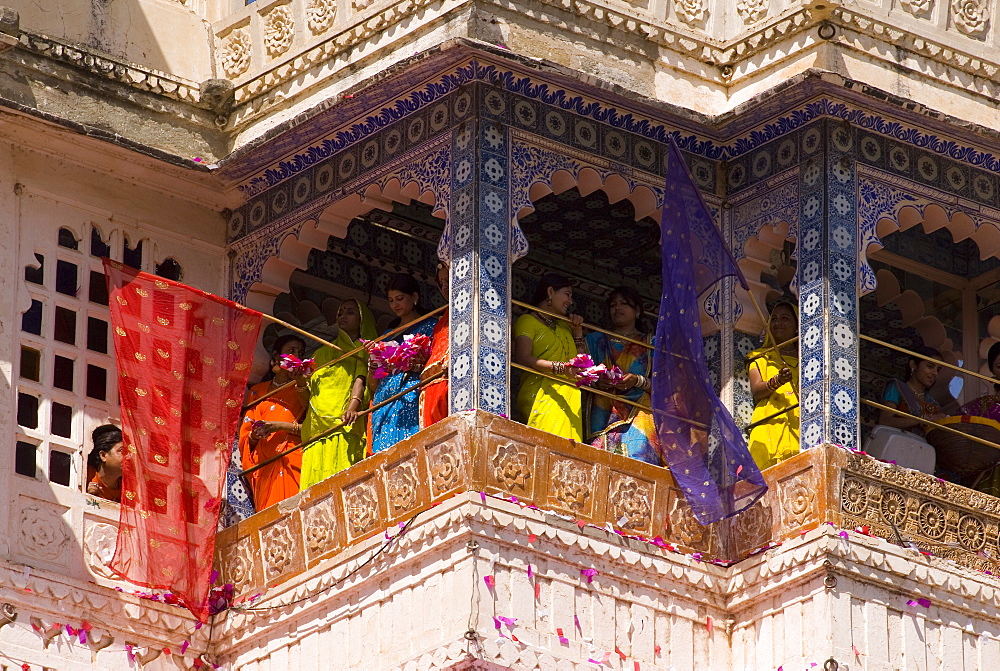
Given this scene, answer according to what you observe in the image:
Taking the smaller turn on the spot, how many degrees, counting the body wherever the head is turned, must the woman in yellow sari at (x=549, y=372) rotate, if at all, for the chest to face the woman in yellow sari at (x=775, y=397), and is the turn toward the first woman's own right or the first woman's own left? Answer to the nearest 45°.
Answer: approximately 45° to the first woman's own left

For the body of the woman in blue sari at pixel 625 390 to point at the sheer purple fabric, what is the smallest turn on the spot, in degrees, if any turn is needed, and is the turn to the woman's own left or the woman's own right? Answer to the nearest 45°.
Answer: approximately 90° to the woman's own left

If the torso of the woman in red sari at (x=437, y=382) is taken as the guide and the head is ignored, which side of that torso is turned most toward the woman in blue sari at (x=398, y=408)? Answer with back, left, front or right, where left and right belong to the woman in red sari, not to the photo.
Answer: right

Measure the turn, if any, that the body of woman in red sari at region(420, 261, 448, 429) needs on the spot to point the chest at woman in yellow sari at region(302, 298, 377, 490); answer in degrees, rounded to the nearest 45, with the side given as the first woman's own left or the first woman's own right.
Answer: approximately 90° to the first woman's own right

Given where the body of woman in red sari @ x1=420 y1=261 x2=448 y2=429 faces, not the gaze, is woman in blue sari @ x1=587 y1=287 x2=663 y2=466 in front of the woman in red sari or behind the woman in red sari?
behind

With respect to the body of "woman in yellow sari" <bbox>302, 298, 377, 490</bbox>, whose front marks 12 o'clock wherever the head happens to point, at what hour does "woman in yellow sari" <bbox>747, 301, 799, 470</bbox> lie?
"woman in yellow sari" <bbox>747, 301, 799, 470</bbox> is roughly at 8 o'clock from "woman in yellow sari" <bbox>302, 298, 377, 490</bbox>.

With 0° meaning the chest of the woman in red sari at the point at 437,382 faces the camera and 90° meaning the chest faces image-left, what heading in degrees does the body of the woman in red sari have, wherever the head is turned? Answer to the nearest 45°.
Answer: approximately 45°

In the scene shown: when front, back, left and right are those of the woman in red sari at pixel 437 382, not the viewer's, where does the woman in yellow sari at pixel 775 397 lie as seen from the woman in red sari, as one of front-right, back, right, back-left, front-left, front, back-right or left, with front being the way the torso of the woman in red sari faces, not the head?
back-left
